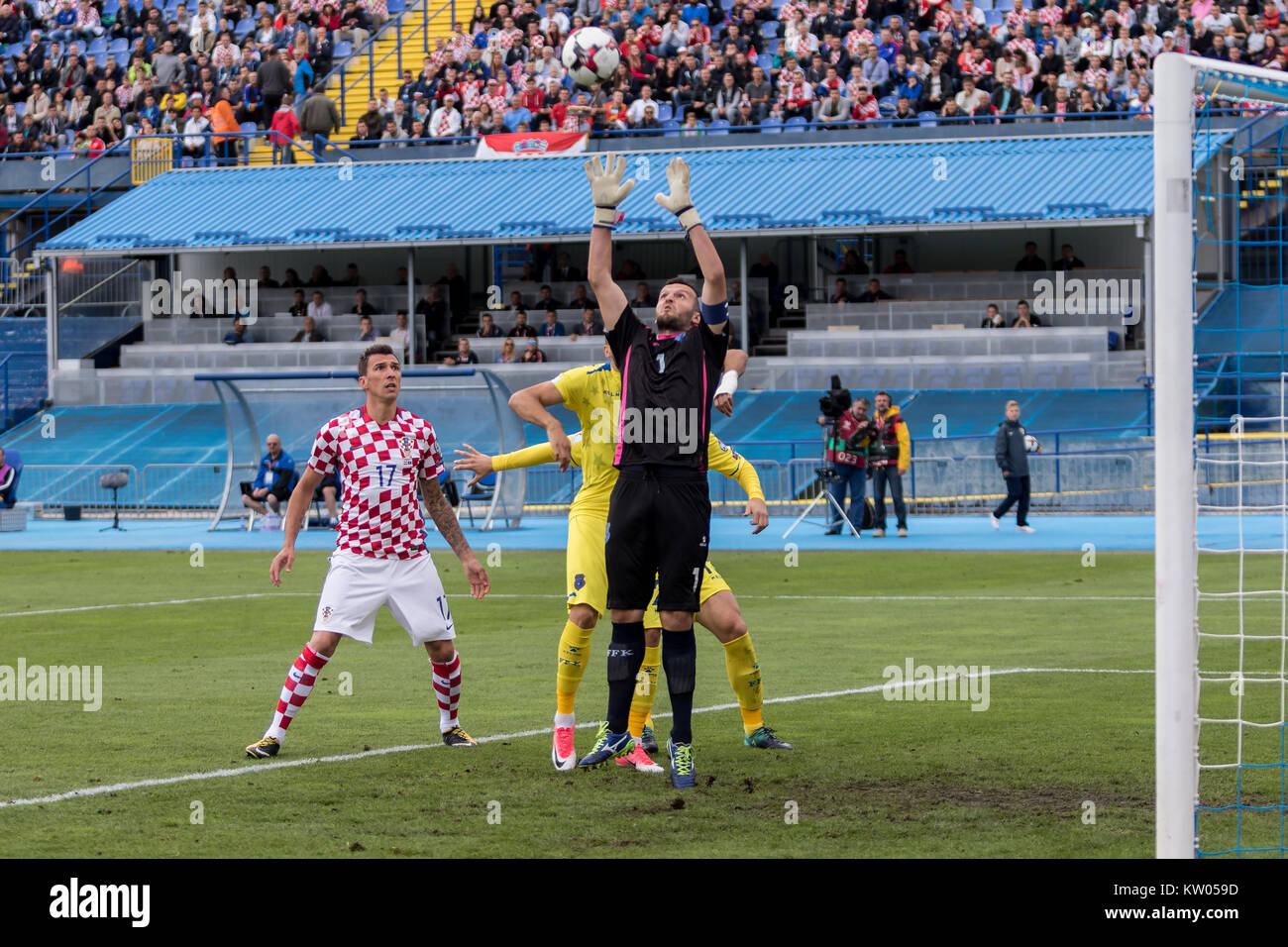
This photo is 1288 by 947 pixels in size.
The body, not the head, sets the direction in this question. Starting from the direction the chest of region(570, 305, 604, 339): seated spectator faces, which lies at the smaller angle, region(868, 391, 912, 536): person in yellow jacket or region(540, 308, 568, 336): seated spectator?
the person in yellow jacket

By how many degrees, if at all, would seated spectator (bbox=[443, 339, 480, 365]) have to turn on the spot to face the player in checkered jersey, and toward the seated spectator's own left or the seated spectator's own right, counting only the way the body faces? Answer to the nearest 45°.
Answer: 0° — they already face them

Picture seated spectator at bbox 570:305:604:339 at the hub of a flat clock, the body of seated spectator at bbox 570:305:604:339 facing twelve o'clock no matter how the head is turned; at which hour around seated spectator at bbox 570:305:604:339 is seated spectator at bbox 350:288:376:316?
seated spectator at bbox 350:288:376:316 is roughly at 4 o'clock from seated spectator at bbox 570:305:604:339.

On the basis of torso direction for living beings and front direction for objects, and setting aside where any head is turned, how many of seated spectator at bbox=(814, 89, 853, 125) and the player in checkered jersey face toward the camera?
2

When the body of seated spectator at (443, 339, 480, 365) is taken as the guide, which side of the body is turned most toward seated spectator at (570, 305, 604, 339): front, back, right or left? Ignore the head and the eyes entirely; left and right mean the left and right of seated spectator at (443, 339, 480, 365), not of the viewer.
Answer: left

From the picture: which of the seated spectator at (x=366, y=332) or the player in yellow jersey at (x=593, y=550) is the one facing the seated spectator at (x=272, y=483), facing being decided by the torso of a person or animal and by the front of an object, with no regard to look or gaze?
the seated spectator at (x=366, y=332)

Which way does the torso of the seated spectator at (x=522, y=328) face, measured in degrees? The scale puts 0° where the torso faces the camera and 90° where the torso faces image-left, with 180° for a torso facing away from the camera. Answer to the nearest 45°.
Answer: approximately 0°

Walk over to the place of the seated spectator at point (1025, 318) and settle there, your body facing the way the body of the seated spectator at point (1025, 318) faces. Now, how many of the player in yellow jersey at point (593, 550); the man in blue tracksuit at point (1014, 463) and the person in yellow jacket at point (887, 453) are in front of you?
3

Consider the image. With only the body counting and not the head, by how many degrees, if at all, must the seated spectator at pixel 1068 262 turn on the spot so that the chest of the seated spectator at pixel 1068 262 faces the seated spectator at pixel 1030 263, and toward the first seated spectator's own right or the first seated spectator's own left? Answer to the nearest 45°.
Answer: approximately 90° to the first seated spectator's own right
